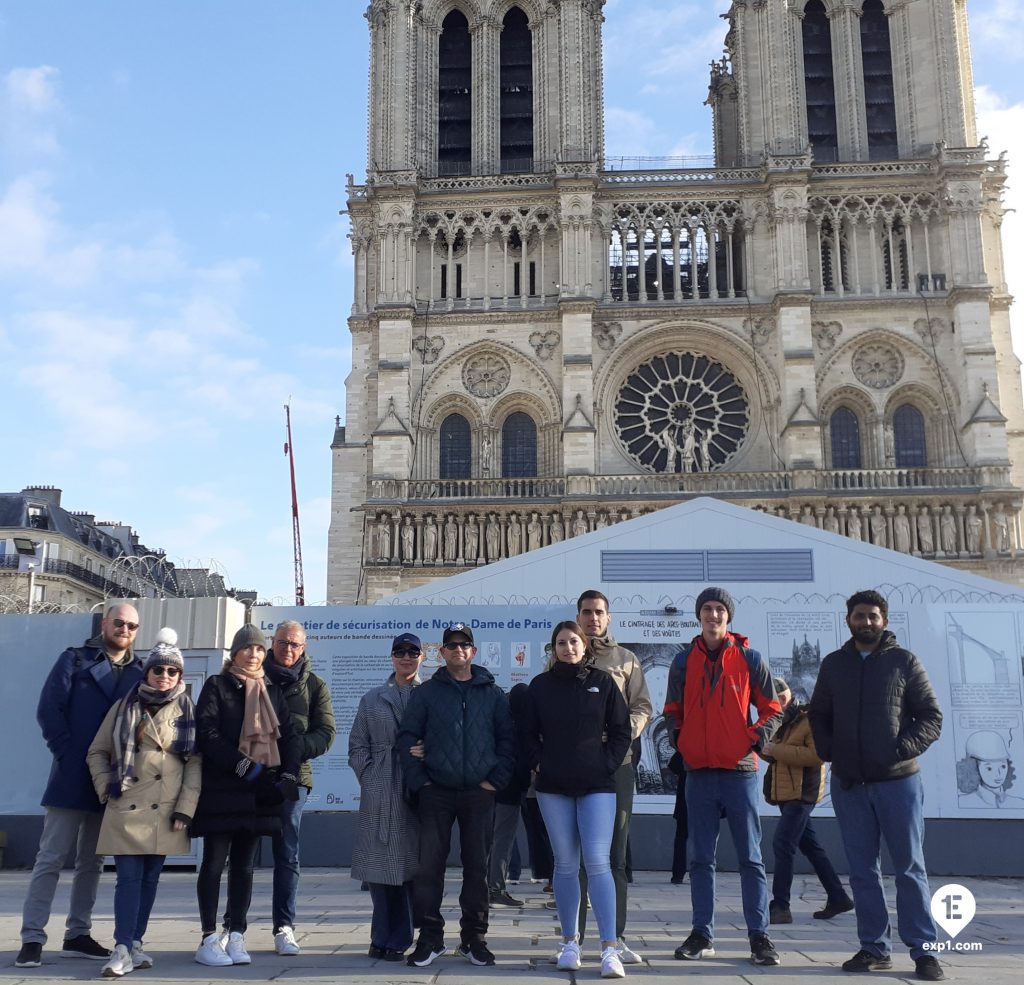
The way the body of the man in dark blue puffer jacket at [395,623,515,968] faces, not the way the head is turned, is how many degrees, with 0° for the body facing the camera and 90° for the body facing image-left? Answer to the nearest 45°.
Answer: approximately 0°

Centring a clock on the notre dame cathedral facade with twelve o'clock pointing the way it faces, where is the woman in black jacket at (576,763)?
The woman in black jacket is roughly at 12 o'clock from the notre dame cathedral facade.

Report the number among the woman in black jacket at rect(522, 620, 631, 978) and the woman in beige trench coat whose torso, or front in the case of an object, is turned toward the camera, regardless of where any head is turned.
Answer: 2

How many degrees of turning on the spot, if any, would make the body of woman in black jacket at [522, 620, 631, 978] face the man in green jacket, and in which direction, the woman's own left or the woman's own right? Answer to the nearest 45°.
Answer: approximately 90° to the woman's own right

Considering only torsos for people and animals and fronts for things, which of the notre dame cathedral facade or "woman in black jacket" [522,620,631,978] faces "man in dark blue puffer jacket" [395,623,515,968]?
the notre dame cathedral facade

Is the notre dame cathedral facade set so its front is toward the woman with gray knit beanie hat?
yes

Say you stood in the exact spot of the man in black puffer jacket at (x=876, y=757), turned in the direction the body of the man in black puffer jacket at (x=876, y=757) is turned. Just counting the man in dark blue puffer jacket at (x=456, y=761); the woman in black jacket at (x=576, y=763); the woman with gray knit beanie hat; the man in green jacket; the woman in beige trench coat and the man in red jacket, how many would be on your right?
6

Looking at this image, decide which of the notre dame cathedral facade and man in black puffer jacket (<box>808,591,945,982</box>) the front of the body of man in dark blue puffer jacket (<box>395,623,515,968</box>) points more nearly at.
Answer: the man in black puffer jacket

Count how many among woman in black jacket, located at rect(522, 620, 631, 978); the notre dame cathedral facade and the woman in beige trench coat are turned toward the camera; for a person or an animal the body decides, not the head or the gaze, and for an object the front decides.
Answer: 3

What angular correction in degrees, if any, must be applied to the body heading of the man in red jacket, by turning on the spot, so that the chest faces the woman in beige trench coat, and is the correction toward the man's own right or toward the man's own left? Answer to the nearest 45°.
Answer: approximately 90° to the man's own right
